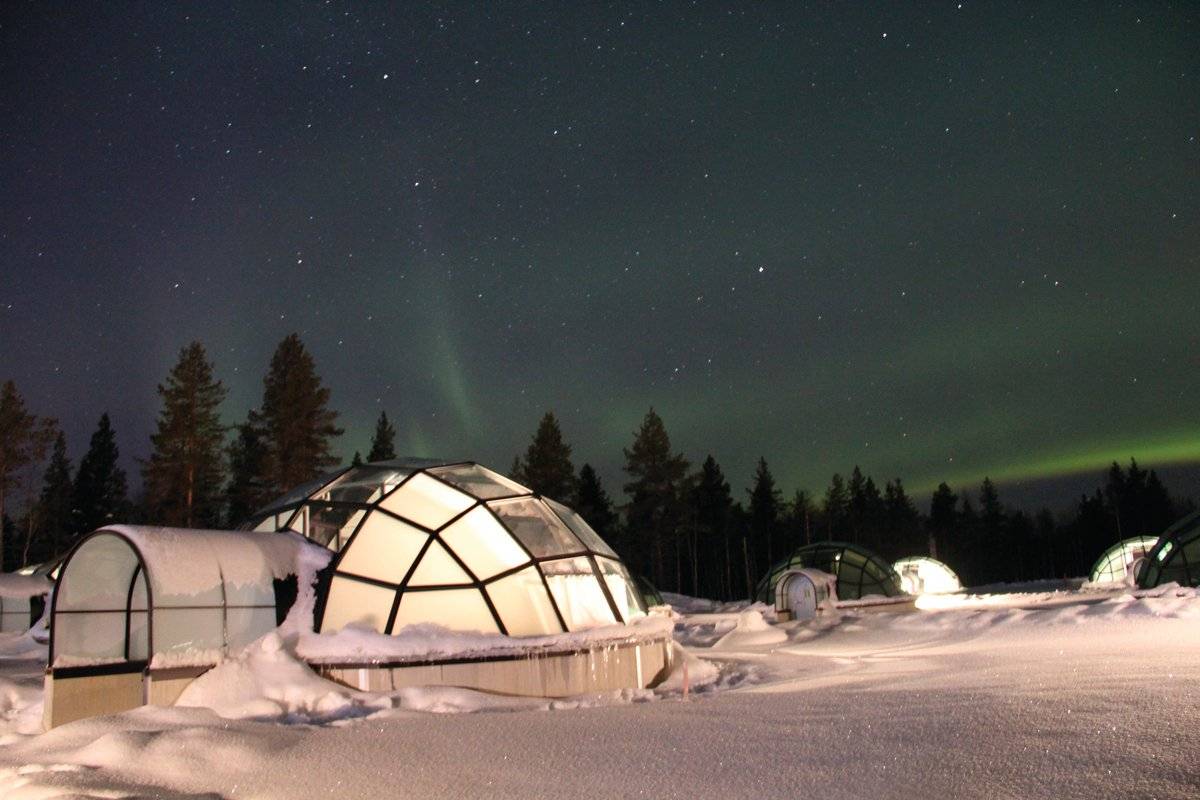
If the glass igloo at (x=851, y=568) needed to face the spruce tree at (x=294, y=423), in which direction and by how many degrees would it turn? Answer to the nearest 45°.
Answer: approximately 45° to its right

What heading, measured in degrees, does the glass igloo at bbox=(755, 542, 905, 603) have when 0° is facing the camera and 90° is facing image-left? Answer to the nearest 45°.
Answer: approximately 45°

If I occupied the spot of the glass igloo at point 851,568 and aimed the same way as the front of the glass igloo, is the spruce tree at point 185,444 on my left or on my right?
on my right

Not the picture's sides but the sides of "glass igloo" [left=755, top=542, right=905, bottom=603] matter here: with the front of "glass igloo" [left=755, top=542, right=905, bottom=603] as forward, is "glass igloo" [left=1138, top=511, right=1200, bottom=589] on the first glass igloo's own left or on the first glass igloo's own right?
on the first glass igloo's own left

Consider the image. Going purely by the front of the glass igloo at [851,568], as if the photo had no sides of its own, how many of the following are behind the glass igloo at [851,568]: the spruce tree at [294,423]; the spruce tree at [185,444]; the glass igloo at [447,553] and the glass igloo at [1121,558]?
1

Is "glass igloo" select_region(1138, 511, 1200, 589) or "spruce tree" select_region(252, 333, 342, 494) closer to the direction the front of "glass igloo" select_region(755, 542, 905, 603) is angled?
the spruce tree

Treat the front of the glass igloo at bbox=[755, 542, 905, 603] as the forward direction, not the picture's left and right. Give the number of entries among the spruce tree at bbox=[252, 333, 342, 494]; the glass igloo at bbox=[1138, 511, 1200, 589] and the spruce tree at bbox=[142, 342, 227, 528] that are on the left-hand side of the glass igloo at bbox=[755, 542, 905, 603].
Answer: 1

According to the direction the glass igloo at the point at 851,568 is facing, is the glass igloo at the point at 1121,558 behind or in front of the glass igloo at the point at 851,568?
behind
